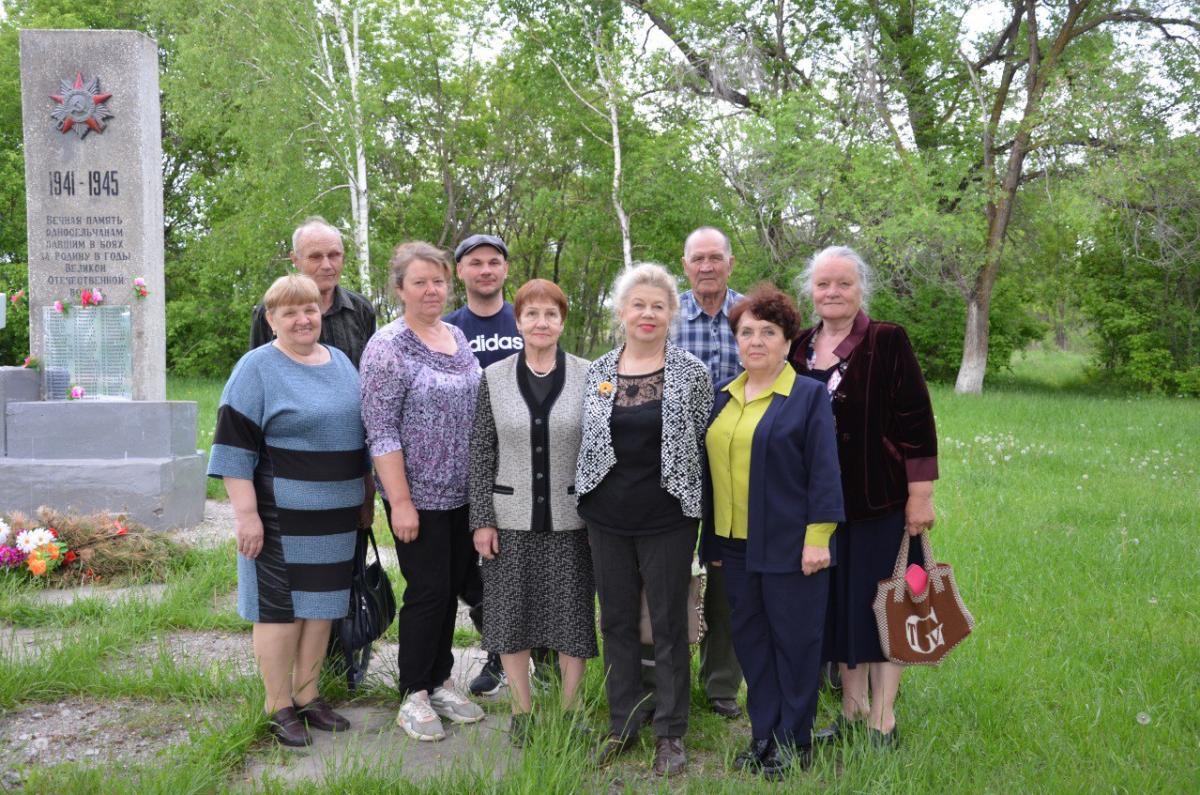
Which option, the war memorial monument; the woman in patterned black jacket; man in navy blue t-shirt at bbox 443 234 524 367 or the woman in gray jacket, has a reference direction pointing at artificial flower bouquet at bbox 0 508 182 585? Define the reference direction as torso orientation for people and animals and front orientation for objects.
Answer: the war memorial monument

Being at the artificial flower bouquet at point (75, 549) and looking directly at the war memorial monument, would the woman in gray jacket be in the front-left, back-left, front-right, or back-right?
back-right

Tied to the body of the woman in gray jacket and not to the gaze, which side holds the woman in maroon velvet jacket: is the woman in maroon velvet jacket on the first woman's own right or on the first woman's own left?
on the first woman's own left

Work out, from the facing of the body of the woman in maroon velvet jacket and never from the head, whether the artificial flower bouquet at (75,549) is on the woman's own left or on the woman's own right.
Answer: on the woman's own right

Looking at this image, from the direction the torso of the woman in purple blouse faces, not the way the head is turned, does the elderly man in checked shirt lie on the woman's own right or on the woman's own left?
on the woman's own left

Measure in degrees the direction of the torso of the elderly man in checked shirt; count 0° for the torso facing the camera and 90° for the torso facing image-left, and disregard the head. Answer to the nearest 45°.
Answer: approximately 0°

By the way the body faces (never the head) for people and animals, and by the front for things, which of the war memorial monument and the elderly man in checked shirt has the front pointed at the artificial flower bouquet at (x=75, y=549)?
the war memorial monument

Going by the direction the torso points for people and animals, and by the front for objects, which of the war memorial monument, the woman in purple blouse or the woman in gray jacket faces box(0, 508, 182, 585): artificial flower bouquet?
the war memorial monument
